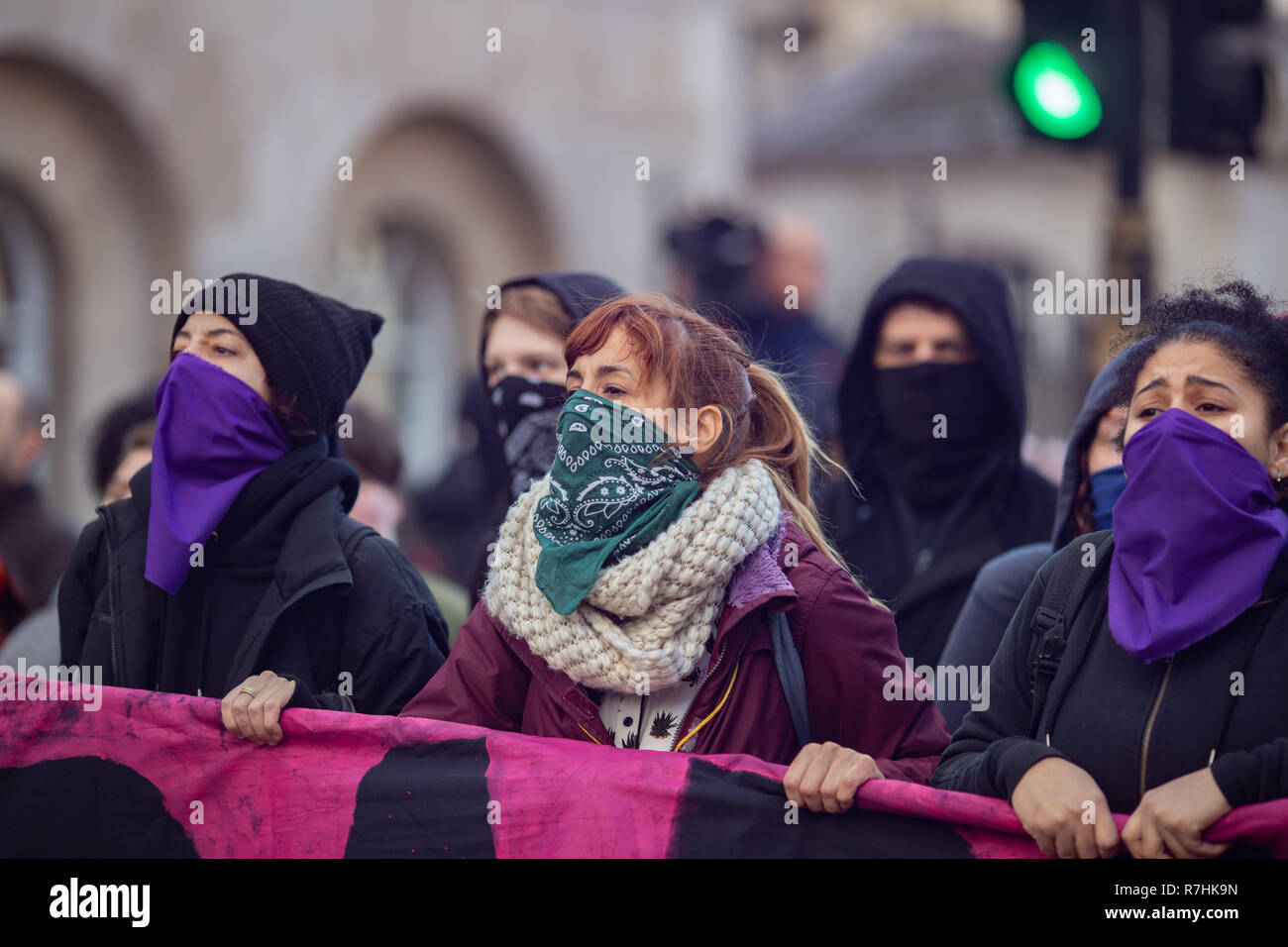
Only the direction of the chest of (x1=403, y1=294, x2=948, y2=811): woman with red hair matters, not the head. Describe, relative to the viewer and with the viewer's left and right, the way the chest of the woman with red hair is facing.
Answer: facing the viewer and to the left of the viewer

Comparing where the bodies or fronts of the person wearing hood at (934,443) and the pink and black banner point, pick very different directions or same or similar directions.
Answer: same or similar directions

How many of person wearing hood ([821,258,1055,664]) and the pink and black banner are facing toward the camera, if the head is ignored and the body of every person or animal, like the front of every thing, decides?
2

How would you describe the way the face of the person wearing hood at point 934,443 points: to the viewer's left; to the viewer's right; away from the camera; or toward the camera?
toward the camera

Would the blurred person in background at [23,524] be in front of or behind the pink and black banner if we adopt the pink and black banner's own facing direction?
behind

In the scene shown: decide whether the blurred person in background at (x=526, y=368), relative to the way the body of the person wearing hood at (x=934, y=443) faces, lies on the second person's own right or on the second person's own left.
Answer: on the second person's own right

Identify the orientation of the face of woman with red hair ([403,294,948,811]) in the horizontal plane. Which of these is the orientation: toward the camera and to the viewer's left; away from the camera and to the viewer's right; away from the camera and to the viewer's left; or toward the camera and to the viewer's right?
toward the camera and to the viewer's left

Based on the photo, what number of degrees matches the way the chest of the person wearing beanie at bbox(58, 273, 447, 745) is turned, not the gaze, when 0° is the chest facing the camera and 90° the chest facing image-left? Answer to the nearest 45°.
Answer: approximately 45°

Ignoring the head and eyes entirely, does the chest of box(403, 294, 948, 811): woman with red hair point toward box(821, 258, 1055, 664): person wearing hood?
no

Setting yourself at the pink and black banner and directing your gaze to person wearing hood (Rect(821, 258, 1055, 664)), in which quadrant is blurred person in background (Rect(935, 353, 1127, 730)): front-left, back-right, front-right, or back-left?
front-right

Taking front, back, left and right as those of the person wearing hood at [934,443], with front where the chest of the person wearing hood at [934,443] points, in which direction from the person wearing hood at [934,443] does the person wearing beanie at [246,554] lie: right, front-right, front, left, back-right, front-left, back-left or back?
front-right

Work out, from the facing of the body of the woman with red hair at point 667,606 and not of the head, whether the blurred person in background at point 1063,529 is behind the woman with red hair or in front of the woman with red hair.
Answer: behind

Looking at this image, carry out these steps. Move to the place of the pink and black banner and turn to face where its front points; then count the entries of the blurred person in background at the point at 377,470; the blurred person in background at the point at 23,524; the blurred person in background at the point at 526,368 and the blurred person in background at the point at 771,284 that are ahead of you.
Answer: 0

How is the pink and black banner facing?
toward the camera

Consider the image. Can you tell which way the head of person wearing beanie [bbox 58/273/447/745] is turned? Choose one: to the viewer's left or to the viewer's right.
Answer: to the viewer's left

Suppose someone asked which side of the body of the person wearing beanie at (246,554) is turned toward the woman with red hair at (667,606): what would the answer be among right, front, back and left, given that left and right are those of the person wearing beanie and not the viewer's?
left
